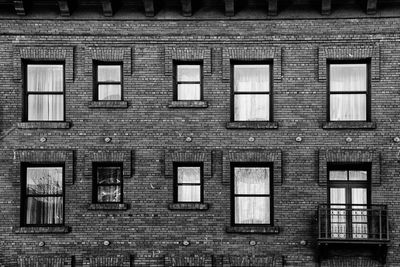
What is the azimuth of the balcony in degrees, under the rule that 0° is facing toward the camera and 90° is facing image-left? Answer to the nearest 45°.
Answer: approximately 0°

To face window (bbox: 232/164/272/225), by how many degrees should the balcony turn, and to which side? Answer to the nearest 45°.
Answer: approximately 90° to its right

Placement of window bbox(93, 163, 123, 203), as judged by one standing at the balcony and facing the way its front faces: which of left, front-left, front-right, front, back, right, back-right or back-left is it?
right

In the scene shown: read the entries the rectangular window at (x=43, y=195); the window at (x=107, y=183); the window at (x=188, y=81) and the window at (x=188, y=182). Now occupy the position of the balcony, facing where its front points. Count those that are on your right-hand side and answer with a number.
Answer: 4

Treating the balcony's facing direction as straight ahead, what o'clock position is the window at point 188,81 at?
The window is roughly at 3 o'clock from the balcony.

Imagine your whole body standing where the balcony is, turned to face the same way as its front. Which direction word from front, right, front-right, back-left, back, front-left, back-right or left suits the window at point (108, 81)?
right

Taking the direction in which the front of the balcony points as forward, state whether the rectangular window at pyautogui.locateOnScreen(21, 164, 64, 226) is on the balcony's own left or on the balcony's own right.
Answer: on the balcony's own right

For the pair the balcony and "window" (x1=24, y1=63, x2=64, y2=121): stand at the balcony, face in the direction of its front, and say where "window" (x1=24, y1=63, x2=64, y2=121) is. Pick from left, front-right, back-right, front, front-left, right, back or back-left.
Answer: right

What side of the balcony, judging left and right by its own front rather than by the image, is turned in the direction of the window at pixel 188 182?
right
